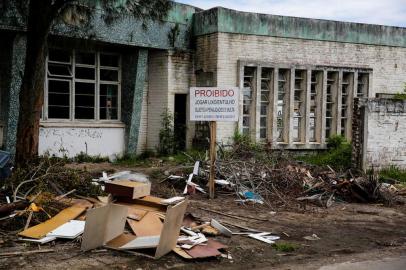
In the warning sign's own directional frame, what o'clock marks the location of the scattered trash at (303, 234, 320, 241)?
The scattered trash is roughly at 11 o'clock from the warning sign.

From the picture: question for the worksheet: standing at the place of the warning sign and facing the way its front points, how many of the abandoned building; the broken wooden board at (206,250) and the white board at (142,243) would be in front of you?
2

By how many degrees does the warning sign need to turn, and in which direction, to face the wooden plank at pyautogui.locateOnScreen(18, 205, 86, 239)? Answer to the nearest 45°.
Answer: approximately 45° to its right

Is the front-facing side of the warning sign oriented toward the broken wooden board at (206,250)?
yes

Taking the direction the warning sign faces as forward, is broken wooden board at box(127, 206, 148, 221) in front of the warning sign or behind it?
in front

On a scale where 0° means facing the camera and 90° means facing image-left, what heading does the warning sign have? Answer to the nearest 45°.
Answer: approximately 0°

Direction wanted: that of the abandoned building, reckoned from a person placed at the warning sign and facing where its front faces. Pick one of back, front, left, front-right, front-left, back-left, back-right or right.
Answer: back

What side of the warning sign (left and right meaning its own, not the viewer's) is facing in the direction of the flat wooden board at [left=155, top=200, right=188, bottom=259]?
front

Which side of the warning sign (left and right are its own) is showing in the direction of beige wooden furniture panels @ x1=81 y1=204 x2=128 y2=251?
front
